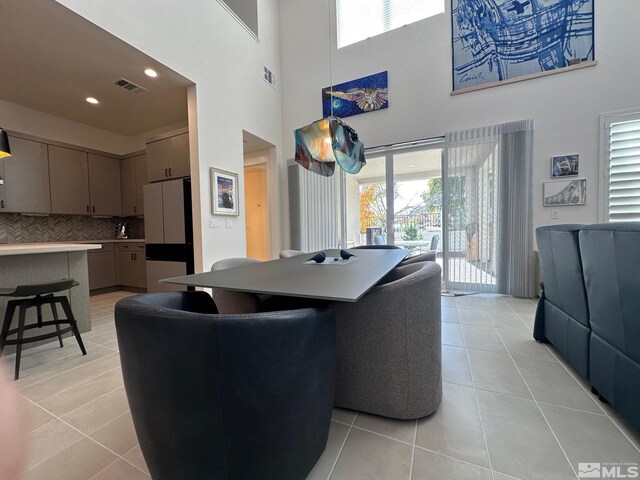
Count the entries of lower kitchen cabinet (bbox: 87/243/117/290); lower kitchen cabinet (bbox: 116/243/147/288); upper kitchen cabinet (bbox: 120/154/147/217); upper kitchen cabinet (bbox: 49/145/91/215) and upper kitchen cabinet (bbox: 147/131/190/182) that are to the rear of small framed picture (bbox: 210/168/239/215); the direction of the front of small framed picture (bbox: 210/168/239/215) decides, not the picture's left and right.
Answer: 5

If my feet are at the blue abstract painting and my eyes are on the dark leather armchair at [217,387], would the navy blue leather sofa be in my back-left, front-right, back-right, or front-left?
front-left

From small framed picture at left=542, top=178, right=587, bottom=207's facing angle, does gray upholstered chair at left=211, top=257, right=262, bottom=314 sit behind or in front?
in front

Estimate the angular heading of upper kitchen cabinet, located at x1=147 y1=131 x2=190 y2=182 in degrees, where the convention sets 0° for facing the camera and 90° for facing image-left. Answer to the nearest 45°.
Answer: approximately 45°

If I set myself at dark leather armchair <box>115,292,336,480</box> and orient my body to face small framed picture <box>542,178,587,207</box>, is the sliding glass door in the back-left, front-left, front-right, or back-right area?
front-left

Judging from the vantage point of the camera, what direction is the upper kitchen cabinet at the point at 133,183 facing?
facing the viewer and to the left of the viewer

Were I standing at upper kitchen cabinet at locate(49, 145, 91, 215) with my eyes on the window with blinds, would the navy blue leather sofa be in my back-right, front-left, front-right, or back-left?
front-right

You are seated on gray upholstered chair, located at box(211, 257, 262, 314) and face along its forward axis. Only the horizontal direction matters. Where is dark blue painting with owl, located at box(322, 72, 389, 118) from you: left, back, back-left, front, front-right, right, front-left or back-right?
left

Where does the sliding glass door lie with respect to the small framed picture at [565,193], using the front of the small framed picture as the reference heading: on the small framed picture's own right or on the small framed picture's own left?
on the small framed picture's own right

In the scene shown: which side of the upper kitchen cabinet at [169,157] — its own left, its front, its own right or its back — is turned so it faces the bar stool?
front

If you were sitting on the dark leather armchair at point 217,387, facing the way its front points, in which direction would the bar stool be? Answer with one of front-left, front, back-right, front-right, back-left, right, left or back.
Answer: left

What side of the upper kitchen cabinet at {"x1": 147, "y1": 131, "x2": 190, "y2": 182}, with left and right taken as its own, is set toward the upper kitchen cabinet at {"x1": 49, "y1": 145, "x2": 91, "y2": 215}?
right

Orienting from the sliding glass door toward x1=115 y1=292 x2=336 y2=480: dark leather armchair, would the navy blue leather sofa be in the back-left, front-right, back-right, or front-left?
front-left

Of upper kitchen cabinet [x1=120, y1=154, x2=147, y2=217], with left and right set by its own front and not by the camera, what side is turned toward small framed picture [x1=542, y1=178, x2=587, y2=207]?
left

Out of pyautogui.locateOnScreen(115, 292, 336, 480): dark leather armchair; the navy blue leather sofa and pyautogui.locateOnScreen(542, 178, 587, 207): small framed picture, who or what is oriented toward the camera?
the small framed picture

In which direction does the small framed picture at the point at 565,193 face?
toward the camera
